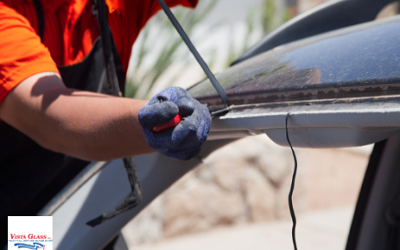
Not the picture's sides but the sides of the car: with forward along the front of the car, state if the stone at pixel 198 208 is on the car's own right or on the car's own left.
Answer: on the car's own right

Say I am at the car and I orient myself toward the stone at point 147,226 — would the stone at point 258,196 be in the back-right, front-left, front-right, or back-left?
front-right

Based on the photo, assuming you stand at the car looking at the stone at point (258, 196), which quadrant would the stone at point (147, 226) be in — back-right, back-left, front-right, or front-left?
front-left
